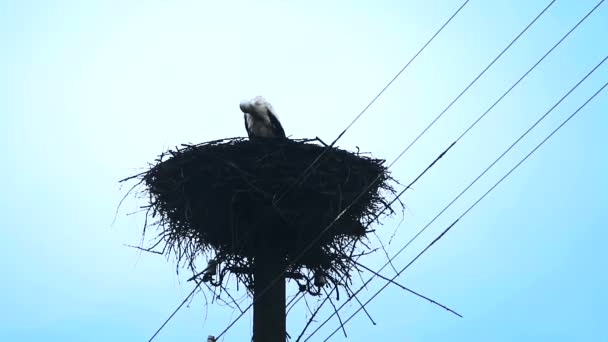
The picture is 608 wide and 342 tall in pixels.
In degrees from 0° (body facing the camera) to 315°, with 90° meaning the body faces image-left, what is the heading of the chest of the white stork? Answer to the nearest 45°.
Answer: approximately 45°
